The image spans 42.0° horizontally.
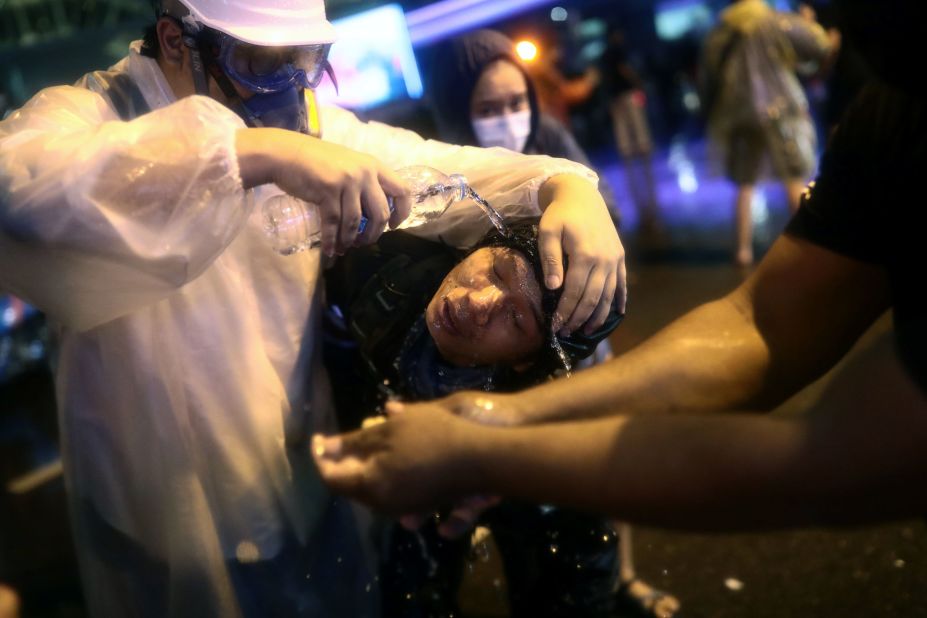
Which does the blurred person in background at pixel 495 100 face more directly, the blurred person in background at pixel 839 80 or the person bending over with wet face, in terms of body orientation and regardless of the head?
the person bending over with wet face

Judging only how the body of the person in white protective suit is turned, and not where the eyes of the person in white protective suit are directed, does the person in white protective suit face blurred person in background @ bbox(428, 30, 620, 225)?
no

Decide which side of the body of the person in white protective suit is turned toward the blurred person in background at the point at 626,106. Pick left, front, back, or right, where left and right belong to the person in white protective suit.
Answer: left

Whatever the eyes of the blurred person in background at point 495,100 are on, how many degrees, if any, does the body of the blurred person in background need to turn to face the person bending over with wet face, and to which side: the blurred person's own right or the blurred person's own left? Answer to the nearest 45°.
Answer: approximately 45° to the blurred person's own right

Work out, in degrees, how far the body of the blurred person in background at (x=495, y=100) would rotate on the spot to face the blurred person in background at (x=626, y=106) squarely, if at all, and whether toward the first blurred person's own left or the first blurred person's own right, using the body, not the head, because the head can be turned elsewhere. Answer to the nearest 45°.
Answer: approximately 135° to the first blurred person's own left

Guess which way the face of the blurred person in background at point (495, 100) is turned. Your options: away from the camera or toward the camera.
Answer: toward the camera

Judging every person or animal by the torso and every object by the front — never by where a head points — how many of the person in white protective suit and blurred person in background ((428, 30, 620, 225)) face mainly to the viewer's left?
0

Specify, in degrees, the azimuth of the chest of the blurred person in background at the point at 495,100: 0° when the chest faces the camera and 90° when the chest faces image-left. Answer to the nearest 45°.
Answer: approximately 315°

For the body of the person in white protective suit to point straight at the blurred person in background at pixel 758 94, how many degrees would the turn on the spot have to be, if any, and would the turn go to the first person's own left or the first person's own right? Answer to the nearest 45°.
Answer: approximately 90° to the first person's own left

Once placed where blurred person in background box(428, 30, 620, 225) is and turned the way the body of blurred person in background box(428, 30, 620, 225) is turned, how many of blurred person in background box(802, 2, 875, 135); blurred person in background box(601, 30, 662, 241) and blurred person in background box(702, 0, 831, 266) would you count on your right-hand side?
0

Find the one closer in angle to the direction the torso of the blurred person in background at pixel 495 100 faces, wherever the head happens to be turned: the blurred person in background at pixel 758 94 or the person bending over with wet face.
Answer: the person bending over with wet face

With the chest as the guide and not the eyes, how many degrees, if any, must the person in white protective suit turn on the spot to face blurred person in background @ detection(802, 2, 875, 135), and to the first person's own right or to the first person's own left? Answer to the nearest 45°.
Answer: approximately 90° to the first person's own left

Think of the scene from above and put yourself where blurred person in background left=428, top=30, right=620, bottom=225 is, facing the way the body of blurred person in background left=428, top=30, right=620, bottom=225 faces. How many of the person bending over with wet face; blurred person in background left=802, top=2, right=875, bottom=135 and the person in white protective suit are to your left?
1
